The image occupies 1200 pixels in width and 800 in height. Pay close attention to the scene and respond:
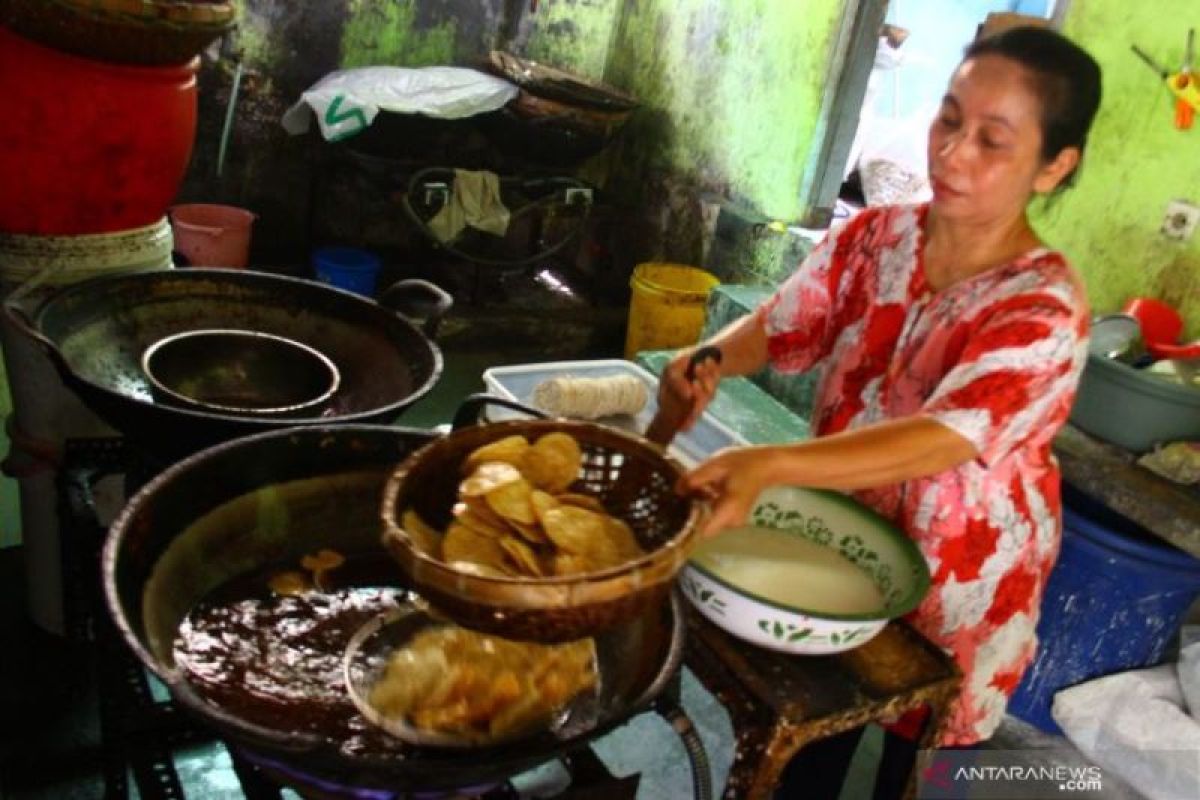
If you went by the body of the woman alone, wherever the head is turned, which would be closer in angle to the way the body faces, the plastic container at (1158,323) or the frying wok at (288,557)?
the frying wok

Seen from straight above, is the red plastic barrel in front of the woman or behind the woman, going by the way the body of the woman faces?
in front

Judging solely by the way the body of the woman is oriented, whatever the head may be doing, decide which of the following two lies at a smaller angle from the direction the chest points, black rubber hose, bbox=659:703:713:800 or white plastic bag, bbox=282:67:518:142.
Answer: the black rubber hose

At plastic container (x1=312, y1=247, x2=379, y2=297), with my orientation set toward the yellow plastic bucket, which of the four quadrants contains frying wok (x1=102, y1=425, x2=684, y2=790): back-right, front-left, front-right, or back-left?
front-right

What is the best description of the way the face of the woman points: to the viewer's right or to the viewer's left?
to the viewer's left

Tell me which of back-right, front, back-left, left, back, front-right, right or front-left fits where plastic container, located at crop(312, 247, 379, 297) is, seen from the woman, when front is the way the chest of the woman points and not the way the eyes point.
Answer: right

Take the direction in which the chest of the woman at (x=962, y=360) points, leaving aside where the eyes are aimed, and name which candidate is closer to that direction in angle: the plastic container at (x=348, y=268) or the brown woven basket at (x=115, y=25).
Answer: the brown woven basket

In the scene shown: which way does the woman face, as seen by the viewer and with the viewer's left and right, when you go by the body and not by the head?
facing the viewer and to the left of the viewer

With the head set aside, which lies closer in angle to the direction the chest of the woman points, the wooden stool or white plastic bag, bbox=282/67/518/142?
the wooden stool

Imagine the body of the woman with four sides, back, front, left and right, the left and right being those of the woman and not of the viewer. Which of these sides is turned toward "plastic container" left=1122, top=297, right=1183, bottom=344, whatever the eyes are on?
back

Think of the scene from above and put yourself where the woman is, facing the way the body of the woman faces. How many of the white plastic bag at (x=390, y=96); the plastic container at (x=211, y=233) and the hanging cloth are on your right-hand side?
3

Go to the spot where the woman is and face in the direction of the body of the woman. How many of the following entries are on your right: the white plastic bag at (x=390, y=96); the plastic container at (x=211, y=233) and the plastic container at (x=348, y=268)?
3

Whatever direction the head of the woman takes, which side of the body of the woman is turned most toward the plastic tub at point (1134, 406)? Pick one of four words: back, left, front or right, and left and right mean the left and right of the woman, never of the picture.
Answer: back
